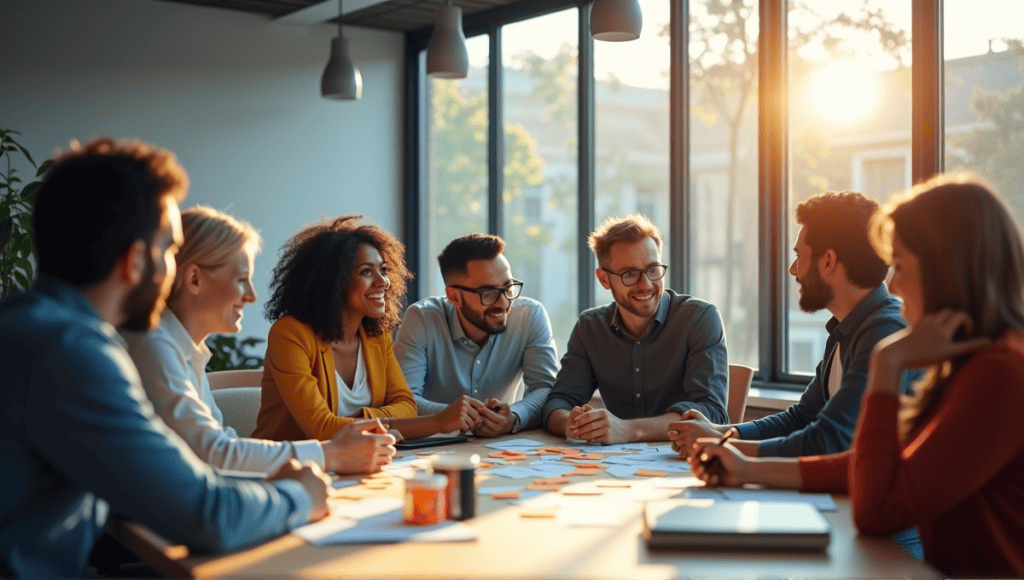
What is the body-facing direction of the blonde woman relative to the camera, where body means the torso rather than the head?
to the viewer's right

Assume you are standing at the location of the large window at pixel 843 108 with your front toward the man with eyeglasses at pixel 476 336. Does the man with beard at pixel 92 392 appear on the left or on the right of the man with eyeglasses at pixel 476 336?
left

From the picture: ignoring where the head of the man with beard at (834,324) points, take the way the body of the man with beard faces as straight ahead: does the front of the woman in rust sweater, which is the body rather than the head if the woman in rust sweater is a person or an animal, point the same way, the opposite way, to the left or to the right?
the same way

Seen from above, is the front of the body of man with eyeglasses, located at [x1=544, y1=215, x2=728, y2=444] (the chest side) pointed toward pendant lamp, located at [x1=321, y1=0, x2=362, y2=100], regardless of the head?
no

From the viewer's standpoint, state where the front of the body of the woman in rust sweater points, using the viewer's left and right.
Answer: facing to the left of the viewer

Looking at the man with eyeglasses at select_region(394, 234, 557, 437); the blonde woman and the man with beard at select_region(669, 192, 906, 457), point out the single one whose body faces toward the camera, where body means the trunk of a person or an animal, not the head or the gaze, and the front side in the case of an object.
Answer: the man with eyeglasses

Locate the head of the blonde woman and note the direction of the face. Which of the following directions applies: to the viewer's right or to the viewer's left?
to the viewer's right

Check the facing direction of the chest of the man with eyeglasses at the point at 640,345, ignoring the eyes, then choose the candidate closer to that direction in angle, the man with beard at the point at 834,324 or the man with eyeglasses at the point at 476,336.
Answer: the man with beard

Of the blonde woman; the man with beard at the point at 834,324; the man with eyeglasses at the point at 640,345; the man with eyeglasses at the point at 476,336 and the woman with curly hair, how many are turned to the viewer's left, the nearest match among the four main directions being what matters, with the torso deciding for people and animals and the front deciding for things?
1

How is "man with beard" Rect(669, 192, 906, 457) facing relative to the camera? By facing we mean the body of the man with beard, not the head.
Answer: to the viewer's left

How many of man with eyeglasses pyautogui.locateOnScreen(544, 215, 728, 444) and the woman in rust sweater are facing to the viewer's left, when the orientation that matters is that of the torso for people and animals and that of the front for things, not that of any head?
1

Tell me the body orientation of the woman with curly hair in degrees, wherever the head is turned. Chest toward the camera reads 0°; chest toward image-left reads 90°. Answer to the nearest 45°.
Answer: approximately 315°

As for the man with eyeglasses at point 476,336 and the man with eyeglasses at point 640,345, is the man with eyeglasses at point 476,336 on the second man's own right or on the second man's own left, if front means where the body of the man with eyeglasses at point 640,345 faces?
on the second man's own right

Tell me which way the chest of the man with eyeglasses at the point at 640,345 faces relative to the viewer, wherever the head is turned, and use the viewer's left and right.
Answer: facing the viewer
